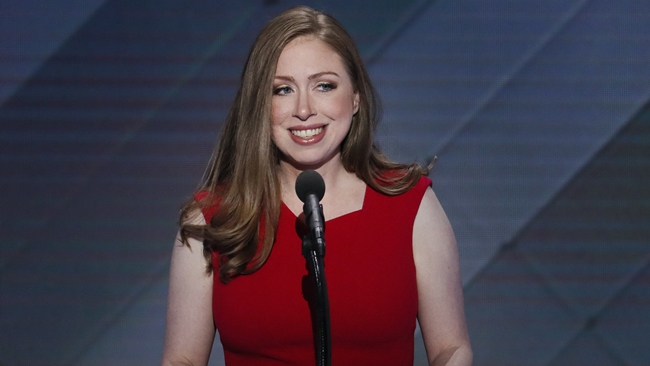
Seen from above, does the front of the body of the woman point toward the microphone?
yes

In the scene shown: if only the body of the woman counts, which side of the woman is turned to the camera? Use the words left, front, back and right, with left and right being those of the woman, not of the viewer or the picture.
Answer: front
